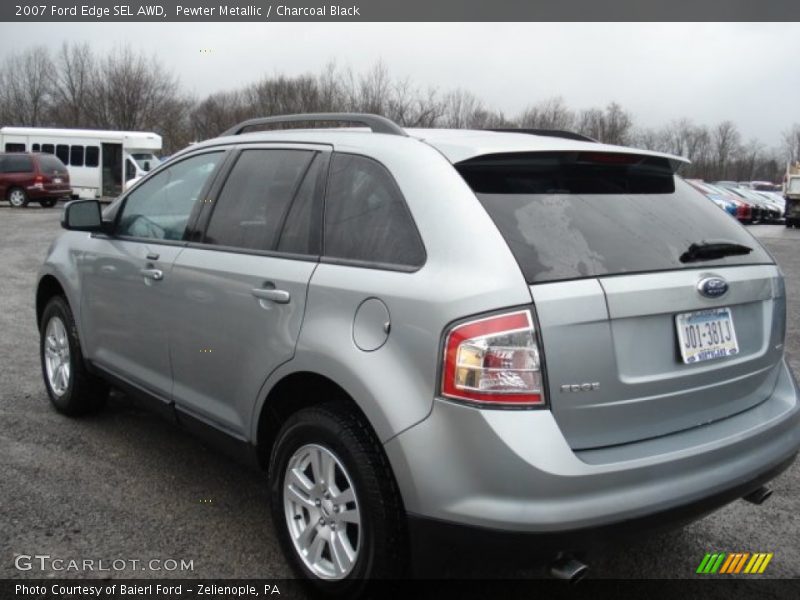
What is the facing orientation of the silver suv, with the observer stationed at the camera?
facing away from the viewer and to the left of the viewer

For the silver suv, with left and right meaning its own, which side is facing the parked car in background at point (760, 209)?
right

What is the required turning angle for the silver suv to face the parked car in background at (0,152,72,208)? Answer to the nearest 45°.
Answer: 0° — it already faces it
